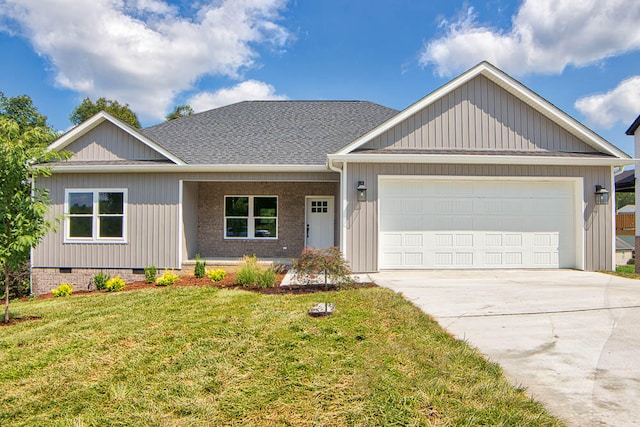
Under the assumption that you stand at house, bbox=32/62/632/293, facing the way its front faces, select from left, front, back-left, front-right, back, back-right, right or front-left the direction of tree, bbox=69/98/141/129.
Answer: back-right

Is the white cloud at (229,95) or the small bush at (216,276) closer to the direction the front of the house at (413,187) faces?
the small bush

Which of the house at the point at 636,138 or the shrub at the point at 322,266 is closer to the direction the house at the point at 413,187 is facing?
the shrub

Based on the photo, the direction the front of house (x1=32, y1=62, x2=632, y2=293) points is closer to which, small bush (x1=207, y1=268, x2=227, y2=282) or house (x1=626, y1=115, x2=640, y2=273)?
the small bush

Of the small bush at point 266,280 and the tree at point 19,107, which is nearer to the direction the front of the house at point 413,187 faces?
the small bush

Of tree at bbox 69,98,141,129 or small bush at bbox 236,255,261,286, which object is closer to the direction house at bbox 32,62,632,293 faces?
the small bush

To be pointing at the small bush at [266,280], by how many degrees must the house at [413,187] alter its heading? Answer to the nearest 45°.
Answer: approximately 45° to its right

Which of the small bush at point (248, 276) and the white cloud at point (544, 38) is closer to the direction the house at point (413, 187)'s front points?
the small bush

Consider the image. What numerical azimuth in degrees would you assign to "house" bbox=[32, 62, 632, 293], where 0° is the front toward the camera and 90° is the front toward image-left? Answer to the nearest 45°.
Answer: approximately 0°

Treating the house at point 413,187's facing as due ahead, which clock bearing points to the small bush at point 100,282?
The small bush is roughly at 3 o'clock from the house.

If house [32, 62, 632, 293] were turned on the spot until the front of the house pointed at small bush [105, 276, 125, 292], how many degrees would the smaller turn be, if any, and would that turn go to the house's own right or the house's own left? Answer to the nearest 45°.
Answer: approximately 90° to the house's own right
